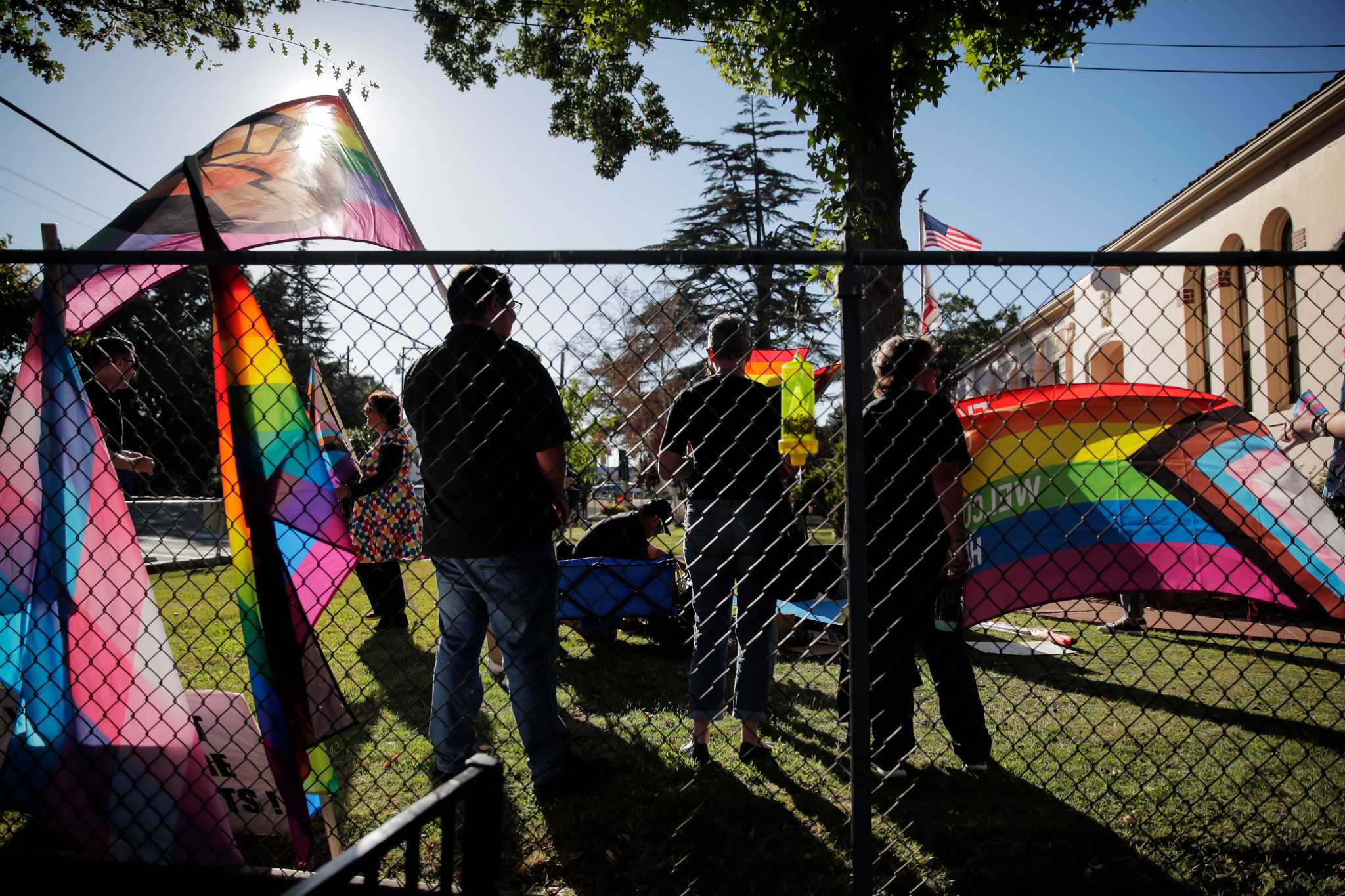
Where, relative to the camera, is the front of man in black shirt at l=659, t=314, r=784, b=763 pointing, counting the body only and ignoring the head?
away from the camera

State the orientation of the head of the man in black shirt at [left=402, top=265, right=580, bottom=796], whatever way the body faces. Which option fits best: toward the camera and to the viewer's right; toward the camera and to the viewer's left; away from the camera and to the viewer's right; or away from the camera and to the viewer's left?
away from the camera and to the viewer's right

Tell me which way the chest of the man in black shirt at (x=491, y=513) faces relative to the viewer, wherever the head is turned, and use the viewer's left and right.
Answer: facing away from the viewer and to the right of the viewer

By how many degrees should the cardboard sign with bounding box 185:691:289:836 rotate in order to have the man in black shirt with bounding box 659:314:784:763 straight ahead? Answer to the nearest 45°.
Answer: approximately 90° to its left

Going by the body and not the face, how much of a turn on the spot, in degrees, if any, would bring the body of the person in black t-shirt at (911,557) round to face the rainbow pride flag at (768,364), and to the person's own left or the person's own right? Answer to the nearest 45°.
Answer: approximately 45° to the person's own left

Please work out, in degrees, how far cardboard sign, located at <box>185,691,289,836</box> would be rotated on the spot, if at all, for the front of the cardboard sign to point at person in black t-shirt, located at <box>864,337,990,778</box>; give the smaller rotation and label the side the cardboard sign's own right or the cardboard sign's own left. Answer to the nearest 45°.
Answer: approximately 90° to the cardboard sign's own left

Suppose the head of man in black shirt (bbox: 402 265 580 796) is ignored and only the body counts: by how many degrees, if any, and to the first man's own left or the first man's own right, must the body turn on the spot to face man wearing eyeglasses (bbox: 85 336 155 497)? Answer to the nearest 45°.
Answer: approximately 90° to the first man's own left
